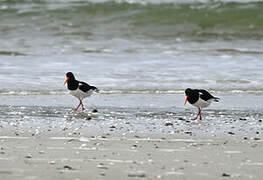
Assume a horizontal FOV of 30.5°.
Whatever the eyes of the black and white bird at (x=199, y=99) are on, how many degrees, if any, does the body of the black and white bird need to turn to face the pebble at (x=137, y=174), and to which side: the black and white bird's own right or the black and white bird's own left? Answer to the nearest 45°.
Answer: approximately 90° to the black and white bird's own left

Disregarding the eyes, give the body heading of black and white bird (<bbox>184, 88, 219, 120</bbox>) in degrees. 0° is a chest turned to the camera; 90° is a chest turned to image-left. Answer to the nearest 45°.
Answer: approximately 90°
